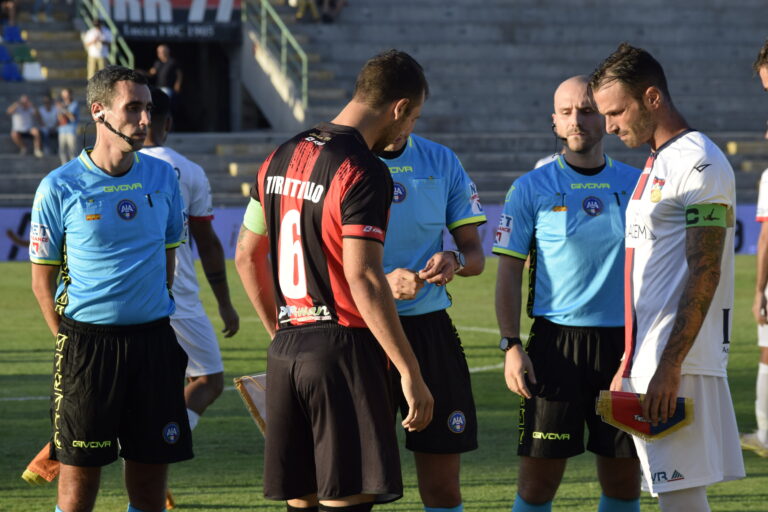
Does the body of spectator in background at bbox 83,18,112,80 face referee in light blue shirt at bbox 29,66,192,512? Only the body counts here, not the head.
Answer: yes

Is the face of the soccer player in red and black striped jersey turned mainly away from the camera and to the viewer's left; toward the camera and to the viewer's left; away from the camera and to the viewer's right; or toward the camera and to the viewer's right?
away from the camera and to the viewer's right

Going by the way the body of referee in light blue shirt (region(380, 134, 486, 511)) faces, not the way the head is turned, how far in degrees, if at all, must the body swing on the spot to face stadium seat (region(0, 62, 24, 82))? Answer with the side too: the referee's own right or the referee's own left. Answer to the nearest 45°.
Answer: approximately 135° to the referee's own right

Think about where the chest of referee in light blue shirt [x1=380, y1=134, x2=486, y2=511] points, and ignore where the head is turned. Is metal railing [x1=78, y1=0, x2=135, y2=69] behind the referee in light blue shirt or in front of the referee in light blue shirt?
behind

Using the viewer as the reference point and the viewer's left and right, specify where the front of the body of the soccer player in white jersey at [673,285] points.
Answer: facing to the left of the viewer

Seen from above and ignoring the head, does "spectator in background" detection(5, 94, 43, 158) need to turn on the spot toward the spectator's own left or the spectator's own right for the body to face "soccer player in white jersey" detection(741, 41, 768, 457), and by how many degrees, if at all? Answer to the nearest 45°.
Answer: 0° — they already face them

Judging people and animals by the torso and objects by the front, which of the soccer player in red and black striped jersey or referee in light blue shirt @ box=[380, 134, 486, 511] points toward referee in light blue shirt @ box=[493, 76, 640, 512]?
the soccer player in red and black striped jersey

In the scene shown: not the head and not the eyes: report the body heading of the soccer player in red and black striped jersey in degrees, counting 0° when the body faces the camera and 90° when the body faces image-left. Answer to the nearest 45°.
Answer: approximately 225°
